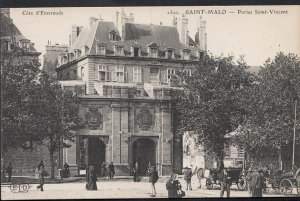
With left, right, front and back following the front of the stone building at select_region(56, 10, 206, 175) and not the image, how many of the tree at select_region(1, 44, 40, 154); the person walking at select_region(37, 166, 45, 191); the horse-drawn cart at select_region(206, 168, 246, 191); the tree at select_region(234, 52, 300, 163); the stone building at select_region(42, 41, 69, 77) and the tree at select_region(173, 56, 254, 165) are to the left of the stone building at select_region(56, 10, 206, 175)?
3

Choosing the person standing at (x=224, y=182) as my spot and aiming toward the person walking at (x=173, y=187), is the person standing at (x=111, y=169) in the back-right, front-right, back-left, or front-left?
front-right

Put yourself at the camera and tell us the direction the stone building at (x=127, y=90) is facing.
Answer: facing the viewer

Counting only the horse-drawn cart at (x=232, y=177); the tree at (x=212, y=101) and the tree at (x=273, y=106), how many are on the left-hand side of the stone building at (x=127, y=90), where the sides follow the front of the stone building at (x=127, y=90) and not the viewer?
3
